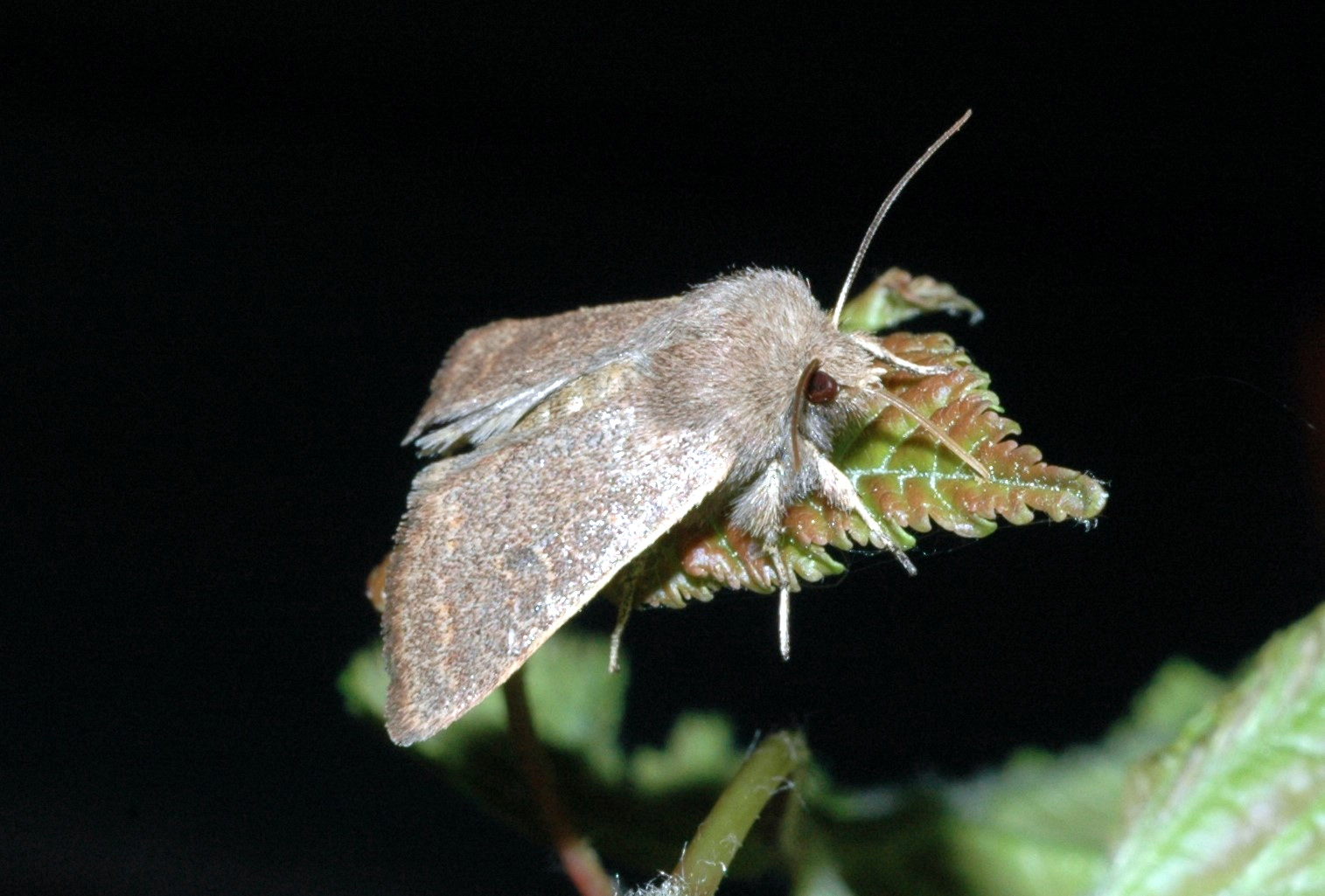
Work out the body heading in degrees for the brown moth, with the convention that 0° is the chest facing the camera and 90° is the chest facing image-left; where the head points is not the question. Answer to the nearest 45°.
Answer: approximately 270°

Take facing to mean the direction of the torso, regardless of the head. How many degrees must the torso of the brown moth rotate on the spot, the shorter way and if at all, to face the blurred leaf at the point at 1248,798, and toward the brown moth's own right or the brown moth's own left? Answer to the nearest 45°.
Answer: approximately 45° to the brown moth's own right
